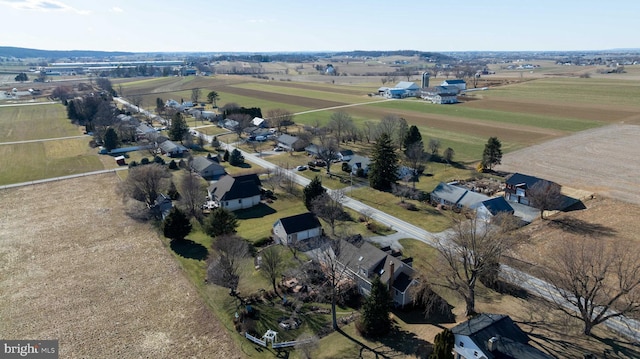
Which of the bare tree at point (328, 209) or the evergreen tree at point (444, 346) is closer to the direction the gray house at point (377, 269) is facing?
the bare tree

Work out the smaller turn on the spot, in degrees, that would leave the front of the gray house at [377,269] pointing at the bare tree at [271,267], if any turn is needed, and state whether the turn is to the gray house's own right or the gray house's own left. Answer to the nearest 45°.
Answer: approximately 135° to the gray house's own left

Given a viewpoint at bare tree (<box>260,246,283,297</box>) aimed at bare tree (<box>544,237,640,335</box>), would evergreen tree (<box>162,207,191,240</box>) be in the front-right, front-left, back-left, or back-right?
back-left

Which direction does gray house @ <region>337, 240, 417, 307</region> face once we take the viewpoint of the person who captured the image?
facing away from the viewer and to the right of the viewer

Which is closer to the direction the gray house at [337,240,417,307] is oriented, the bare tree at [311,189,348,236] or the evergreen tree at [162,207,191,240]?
the bare tree

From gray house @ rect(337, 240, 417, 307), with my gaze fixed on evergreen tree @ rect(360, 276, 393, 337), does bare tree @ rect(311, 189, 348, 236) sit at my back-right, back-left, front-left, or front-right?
back-right

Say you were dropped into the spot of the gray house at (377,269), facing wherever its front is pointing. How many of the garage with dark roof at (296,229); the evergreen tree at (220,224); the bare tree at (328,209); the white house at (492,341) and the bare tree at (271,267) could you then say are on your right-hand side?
1

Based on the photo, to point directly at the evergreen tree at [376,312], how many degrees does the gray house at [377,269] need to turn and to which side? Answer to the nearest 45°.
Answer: approximately 135° to its right

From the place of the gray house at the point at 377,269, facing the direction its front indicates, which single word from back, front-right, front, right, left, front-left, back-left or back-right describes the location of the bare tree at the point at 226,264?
back-left

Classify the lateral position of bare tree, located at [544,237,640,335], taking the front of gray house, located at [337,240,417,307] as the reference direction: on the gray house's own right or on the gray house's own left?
on the gray house's own right

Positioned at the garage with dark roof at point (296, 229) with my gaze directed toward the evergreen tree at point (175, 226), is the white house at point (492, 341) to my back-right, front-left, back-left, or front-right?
back-left

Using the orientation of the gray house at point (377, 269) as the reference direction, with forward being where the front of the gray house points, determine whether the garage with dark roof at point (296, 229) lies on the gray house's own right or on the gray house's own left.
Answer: on the gray house's own left
